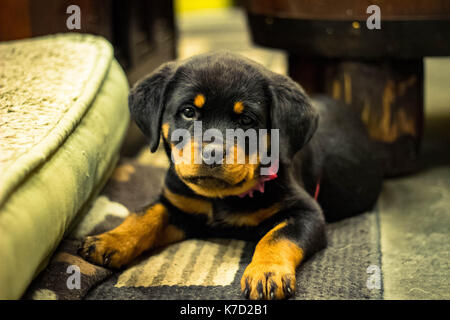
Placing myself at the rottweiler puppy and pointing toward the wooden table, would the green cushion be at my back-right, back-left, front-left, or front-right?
back-left

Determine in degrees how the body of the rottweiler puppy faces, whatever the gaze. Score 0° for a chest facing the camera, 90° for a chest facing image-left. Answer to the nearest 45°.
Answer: approximately 45°

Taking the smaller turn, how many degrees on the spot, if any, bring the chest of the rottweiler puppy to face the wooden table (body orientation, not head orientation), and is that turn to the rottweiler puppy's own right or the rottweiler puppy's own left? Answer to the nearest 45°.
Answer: approximately 180°
